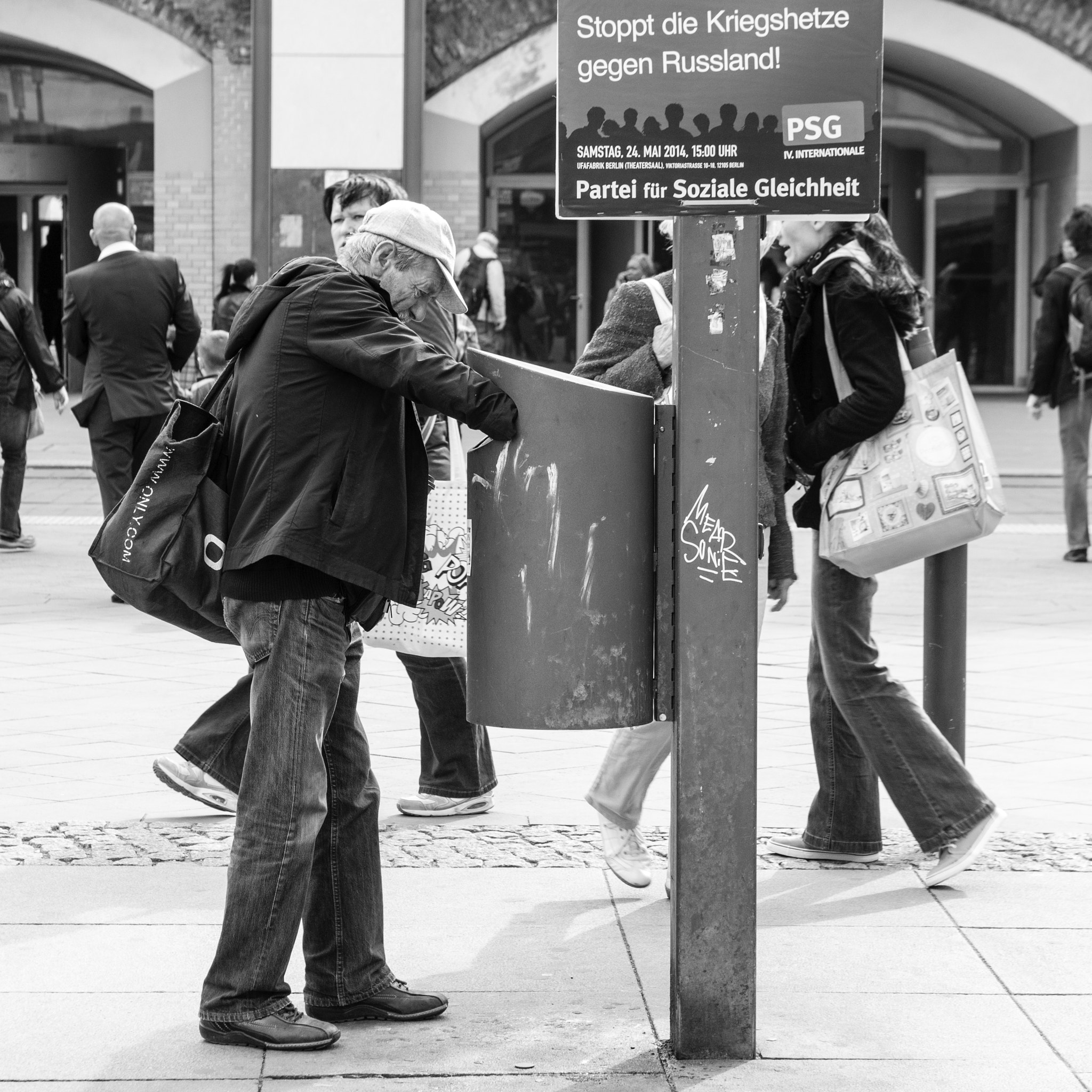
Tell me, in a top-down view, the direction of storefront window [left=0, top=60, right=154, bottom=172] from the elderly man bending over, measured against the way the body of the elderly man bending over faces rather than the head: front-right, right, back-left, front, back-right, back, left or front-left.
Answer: left

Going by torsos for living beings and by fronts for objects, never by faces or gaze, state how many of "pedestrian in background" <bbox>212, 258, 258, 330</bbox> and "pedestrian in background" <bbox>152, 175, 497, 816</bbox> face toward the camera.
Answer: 0

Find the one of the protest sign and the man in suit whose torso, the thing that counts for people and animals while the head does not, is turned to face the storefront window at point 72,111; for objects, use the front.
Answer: the man in suit

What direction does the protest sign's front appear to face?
toward the camera

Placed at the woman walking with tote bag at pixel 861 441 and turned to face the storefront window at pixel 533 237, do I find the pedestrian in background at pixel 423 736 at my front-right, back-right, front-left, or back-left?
front-left

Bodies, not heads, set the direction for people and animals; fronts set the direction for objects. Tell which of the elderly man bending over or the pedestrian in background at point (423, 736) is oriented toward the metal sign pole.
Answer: the elderly man bending over

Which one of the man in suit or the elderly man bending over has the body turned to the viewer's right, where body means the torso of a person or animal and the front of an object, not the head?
the elderly man bending over

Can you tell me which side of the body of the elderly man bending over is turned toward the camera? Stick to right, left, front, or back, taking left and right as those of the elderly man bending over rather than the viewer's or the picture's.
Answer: right

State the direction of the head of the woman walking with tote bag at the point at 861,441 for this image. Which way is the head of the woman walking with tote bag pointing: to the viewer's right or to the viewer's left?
to the viewer's left

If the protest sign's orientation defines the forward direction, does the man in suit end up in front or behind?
behind

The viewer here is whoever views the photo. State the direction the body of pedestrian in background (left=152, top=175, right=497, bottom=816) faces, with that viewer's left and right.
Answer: facing to the left of the viewer

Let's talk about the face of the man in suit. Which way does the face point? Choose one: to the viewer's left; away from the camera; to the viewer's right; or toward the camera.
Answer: away from the camera

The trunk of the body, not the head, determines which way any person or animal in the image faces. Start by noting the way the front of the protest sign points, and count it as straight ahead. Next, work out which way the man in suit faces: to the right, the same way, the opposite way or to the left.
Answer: the opposite way

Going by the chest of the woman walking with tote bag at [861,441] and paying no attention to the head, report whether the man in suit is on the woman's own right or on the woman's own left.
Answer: on the woman's own right

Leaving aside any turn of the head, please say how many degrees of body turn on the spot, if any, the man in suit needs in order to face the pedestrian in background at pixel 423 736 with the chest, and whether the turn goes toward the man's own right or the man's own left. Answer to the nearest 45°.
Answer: approximately 180°

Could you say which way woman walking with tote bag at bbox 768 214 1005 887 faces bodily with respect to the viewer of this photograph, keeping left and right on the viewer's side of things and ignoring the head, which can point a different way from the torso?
facing to the left of the viewer
